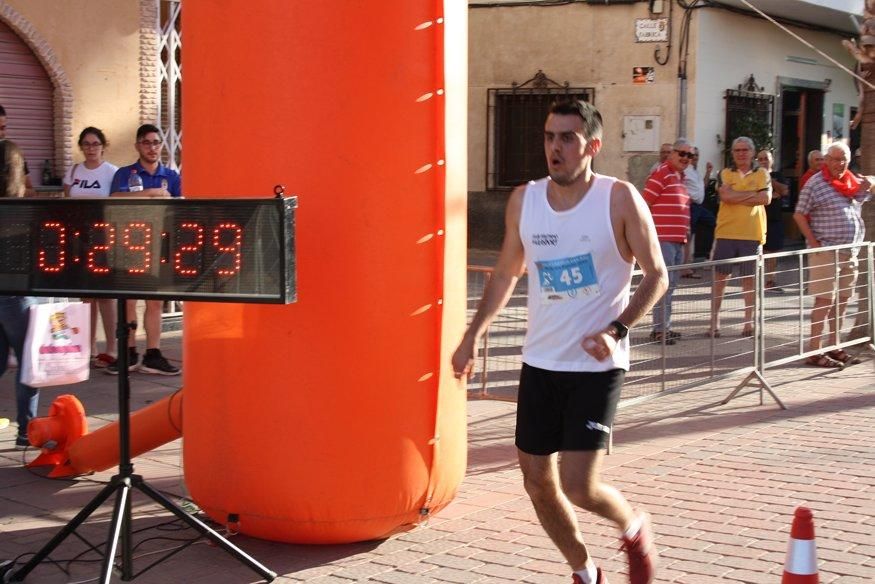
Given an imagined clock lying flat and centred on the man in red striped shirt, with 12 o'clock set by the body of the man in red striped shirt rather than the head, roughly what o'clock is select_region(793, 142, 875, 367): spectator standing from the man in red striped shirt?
The spectator standing is roughly at 11 o'clock from the man in red striped shirt.

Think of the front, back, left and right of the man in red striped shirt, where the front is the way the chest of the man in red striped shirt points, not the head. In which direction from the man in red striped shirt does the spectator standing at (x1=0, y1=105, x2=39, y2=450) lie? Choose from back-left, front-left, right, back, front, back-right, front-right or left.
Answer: right

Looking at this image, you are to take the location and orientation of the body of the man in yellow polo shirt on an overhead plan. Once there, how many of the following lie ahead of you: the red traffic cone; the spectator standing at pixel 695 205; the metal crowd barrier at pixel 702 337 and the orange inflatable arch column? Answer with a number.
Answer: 3

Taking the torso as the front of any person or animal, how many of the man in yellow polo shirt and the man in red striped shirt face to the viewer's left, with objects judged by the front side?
0

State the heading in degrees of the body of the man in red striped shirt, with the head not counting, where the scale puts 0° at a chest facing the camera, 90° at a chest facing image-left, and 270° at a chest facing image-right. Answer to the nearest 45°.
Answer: approximately 315°

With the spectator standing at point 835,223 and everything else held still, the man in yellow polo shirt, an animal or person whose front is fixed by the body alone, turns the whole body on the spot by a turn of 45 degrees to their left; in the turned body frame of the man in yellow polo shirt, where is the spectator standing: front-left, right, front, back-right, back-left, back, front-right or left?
front

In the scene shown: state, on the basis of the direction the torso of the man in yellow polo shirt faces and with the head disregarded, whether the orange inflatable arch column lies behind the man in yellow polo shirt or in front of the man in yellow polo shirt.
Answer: in front

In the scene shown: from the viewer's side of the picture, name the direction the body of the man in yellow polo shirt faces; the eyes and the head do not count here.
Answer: toward the camera

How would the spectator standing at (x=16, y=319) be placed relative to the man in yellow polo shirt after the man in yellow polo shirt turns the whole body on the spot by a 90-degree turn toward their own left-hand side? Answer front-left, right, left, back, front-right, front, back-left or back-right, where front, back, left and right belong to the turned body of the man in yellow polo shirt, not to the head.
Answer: back-right

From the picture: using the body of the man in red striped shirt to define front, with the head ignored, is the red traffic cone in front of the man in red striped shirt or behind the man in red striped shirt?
in front
